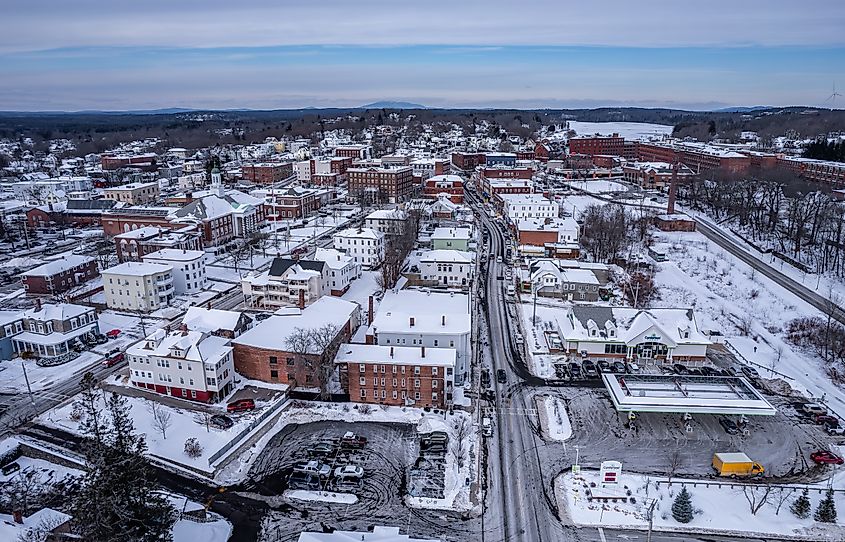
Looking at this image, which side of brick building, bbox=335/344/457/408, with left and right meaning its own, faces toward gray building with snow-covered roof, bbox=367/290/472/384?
left

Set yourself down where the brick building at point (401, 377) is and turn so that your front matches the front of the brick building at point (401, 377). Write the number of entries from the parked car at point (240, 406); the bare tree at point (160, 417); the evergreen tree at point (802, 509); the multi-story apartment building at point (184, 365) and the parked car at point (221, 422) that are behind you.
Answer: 4

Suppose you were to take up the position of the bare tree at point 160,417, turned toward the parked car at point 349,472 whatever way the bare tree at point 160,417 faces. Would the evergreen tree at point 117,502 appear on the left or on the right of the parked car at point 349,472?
right

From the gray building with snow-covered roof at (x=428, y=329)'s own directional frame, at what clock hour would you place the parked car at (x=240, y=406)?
The parked car is roughly at 5 o'clock from the gray building with snow-covered roof.

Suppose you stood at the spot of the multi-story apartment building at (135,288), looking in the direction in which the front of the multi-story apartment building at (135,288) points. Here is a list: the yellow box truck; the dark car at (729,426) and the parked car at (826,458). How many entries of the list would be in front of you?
3

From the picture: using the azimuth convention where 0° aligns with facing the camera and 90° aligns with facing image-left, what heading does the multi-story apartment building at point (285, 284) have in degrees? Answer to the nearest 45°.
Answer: approximately 45°

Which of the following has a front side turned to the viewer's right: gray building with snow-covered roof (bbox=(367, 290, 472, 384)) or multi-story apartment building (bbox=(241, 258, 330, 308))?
the gray building with snow-covered roof

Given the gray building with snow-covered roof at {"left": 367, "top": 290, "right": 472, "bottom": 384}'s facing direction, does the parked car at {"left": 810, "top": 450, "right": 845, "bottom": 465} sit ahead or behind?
ahead
